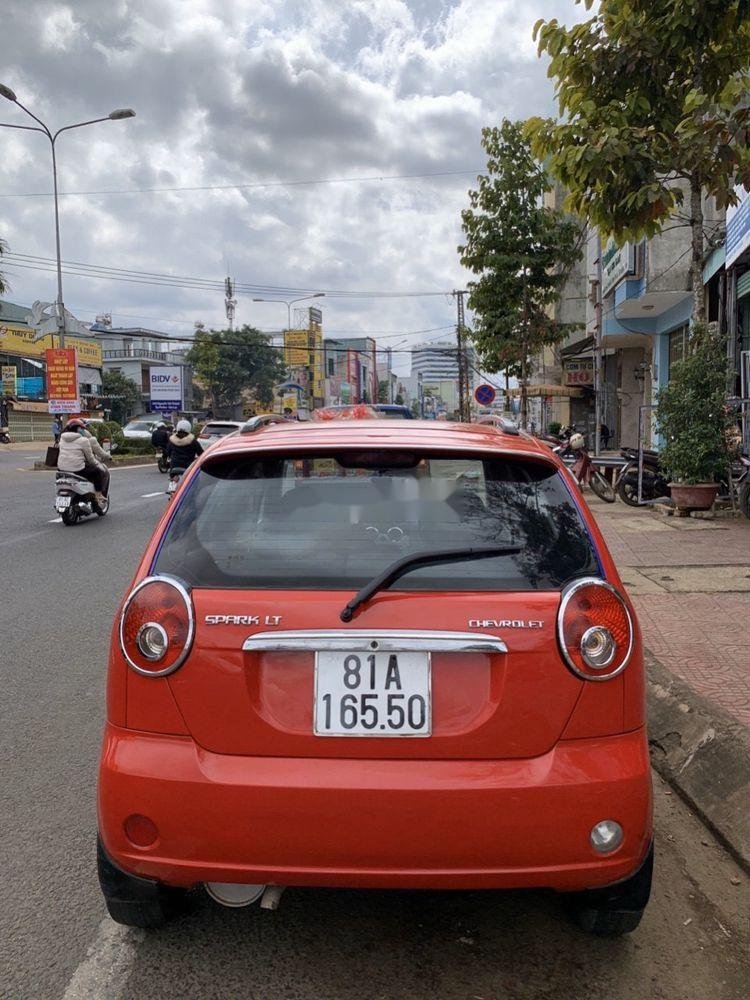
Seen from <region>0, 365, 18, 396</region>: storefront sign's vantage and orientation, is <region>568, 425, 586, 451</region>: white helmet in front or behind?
in front

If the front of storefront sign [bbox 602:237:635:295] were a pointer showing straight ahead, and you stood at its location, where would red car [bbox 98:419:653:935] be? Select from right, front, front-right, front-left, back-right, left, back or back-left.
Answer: front-left

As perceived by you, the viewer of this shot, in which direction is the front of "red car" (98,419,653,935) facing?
facing away from the viewer

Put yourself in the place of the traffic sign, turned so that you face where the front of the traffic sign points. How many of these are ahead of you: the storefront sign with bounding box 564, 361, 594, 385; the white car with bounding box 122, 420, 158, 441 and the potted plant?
1

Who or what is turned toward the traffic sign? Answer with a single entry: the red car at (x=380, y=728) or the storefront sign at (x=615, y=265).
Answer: the red car

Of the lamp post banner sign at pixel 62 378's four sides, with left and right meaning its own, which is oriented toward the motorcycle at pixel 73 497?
front

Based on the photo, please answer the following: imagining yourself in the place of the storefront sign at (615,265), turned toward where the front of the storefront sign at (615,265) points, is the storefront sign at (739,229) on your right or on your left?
on your left

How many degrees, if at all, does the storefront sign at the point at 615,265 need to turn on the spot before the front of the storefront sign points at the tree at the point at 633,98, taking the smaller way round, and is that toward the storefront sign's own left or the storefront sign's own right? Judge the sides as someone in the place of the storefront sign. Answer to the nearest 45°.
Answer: approximately 45° to the storefront sign's own left

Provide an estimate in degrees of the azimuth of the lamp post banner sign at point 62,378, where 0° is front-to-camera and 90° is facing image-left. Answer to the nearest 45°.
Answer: approximately 0°

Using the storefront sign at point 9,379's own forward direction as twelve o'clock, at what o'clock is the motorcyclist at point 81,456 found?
The motorcyclist is roughly at 12 o'clock from the storefront sign.

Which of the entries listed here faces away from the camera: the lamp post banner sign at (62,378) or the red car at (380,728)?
the red car
